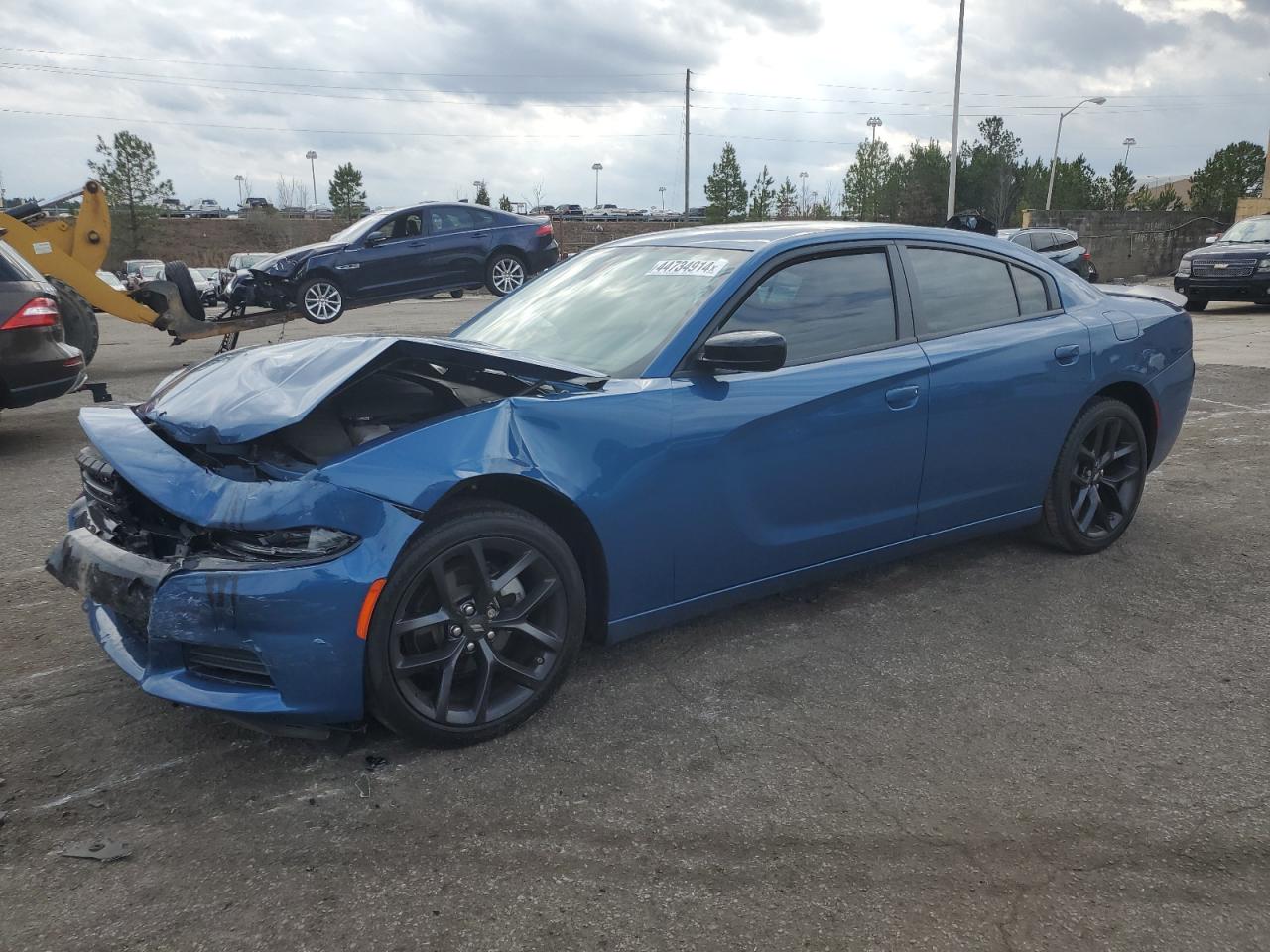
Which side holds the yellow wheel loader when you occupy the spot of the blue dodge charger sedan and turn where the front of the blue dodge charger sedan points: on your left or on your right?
on your right

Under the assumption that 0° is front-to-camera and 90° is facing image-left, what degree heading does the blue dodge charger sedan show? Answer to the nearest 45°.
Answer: approximately 45°

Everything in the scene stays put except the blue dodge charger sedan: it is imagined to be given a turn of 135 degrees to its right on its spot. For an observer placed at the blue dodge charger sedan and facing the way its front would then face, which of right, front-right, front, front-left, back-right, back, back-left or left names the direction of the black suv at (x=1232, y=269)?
front-right
